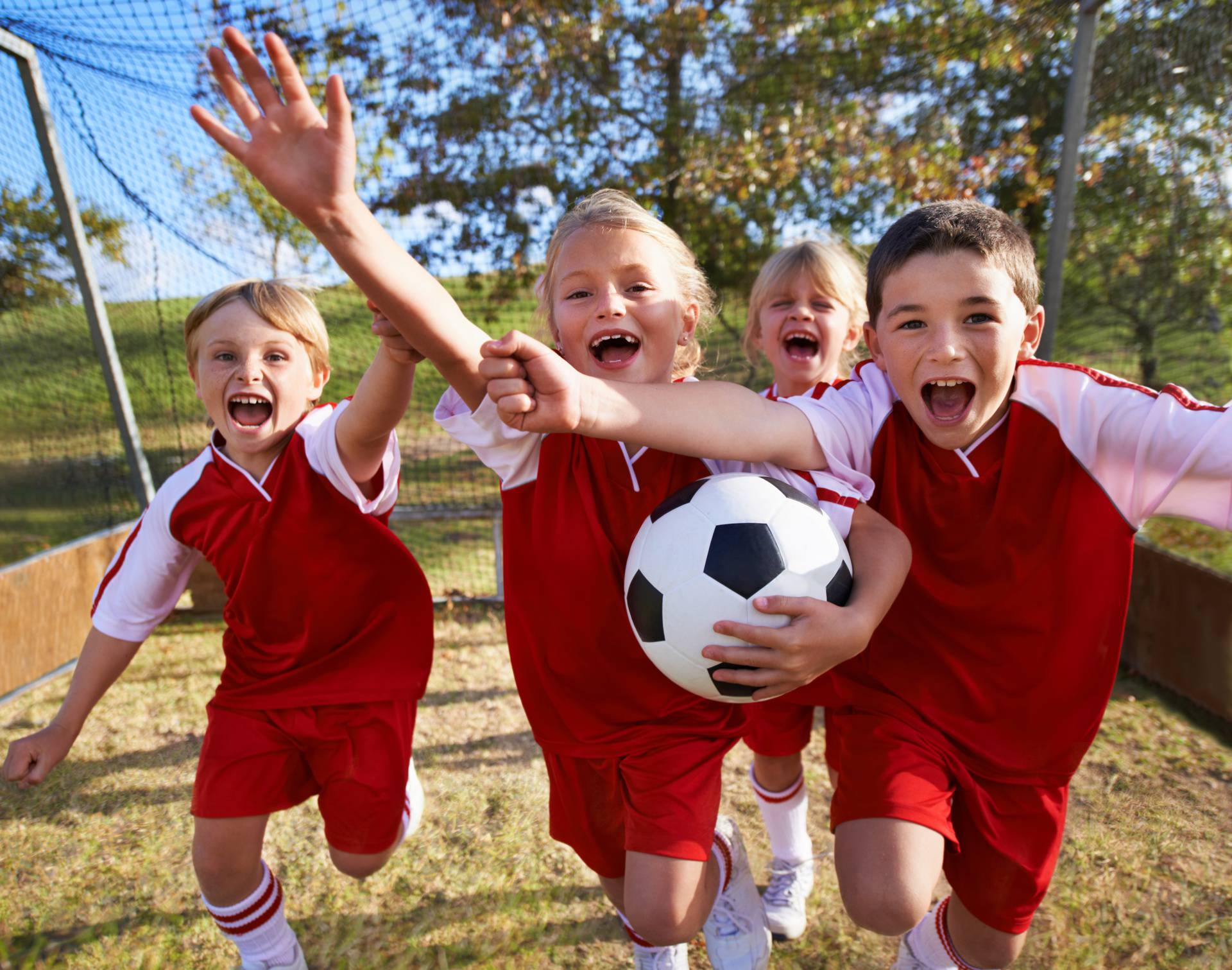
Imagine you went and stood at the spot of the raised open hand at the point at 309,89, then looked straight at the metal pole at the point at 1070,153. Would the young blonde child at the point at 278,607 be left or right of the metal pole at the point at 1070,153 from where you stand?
left

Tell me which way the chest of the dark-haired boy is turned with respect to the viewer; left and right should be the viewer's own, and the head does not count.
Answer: facing the viewer

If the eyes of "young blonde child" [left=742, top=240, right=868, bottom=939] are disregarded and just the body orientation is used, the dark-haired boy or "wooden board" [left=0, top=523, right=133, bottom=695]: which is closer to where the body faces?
the dark-haired boy

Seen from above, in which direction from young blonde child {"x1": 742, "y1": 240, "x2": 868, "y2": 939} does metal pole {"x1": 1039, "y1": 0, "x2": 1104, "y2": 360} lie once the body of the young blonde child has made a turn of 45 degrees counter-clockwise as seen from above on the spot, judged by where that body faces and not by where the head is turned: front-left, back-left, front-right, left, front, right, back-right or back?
left

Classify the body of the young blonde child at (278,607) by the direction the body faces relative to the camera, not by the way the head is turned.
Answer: toward the camera

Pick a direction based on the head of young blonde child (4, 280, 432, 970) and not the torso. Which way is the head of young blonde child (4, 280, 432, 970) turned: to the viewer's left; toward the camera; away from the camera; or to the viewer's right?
toward the camera

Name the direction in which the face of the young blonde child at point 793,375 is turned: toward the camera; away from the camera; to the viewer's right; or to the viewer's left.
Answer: toward the camera

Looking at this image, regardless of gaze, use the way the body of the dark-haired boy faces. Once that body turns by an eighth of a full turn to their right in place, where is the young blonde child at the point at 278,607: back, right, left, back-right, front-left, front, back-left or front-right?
front-right

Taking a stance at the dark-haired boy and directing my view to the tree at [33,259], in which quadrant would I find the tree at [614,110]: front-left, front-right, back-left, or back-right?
front-right

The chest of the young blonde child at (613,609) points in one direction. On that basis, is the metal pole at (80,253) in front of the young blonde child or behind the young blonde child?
behind

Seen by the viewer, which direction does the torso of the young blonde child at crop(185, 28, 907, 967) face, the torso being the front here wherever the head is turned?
toward the camera

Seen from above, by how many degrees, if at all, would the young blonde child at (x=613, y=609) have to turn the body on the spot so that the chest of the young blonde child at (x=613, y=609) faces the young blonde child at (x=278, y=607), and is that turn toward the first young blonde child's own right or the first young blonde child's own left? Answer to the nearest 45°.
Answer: approximately 135° to the first young blonde child's own right

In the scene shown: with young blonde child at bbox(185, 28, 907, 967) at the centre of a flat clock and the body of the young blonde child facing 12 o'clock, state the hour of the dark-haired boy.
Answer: The dark-haired boy is roughly at 9 o'clock from the young blonde child.

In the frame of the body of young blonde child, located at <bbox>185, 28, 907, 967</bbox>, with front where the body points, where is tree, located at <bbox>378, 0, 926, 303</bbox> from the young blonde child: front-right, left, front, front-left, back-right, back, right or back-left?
back

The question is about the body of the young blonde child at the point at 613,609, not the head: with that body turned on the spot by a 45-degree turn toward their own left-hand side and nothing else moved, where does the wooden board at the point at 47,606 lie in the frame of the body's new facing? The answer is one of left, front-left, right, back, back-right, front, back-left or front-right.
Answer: back

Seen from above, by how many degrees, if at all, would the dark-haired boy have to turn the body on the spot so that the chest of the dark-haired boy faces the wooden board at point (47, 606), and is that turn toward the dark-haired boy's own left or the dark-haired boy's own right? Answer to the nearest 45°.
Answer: approximately 90° to the dark-haired boy's own right

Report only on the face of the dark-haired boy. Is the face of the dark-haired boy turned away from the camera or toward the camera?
toward the camera
